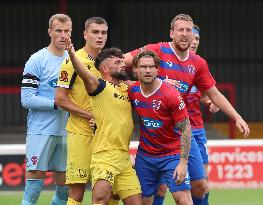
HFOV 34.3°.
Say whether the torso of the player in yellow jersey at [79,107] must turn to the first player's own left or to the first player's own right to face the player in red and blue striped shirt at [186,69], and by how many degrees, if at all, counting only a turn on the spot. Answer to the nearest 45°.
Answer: approximately 45° to the first player's own left

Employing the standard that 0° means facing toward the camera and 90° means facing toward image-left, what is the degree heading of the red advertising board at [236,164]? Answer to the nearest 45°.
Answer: approximately 0°

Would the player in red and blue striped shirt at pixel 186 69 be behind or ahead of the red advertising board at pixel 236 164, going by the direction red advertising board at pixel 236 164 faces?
ahead

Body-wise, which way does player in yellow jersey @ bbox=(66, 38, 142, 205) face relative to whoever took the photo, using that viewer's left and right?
facing the viewer and to the right of the viewer

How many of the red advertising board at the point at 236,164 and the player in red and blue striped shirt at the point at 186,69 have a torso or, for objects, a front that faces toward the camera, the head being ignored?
2

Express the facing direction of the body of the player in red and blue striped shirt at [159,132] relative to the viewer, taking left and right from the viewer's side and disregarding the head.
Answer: facing the viewer and to the left of the viewer
